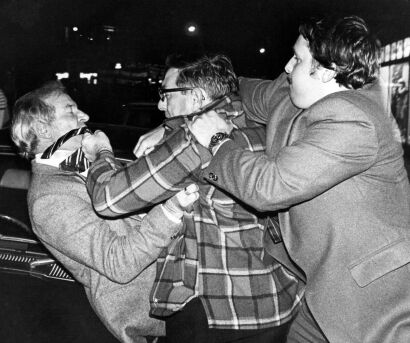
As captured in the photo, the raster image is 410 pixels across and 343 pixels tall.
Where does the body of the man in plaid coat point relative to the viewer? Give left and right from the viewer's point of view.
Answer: facing away from the viewer and to the left of the viewer

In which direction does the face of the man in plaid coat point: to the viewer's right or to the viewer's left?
to the viewer's left

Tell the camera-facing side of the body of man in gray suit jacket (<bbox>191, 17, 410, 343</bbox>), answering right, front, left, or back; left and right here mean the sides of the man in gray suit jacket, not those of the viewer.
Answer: left

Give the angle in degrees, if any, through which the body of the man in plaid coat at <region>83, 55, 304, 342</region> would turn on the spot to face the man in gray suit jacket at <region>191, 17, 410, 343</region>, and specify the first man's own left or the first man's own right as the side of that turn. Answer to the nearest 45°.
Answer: approximately 135° to the first man's own right

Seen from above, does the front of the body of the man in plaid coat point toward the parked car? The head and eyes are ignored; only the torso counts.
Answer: yes

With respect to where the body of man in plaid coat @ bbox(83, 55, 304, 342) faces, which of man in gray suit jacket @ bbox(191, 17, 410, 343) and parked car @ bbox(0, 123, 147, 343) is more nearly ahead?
the parked car

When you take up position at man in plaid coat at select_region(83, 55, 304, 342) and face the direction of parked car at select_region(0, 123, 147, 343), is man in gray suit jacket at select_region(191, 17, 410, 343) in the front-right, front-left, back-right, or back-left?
back-right
